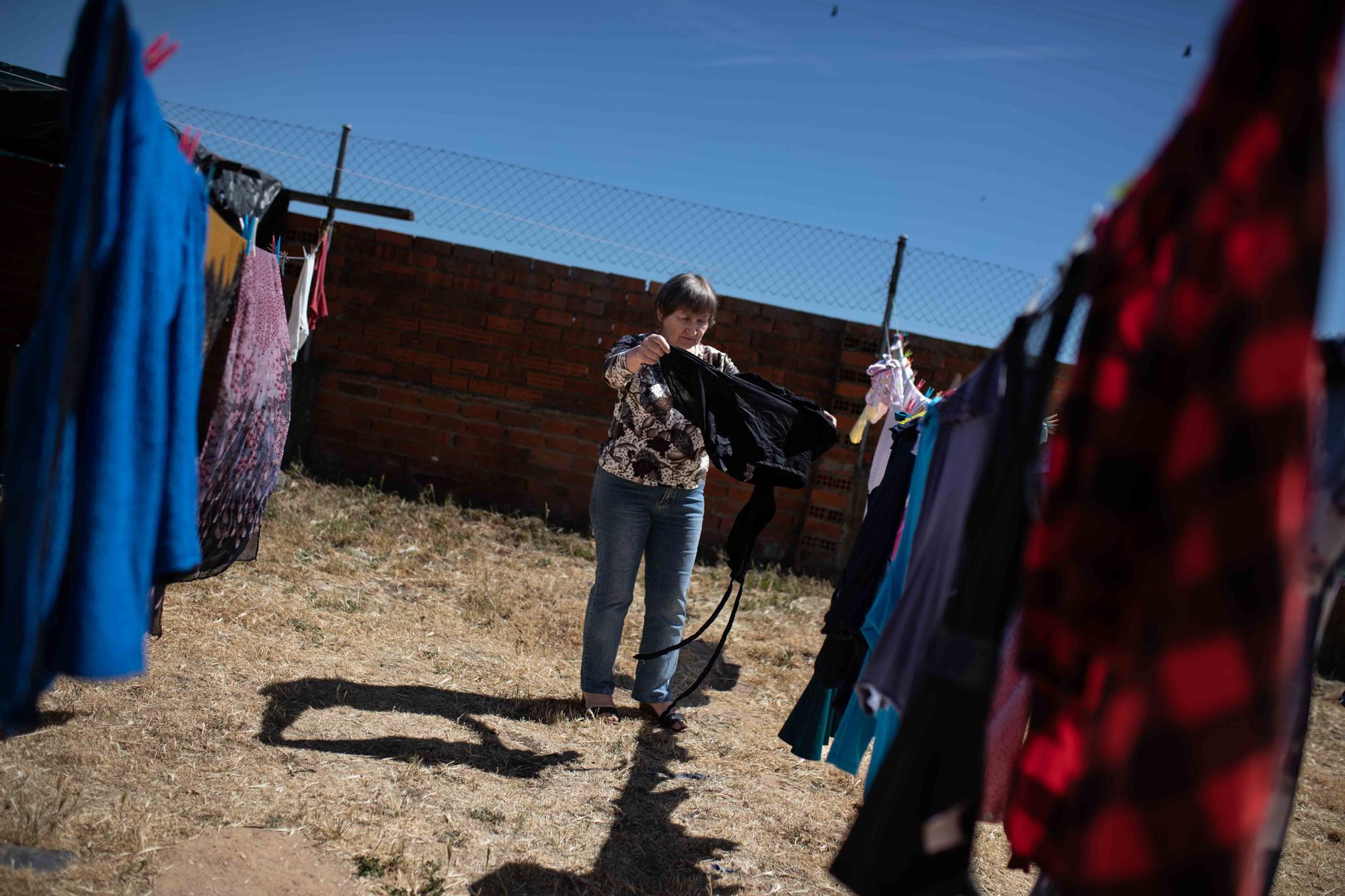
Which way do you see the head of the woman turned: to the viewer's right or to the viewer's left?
to the viewer's right

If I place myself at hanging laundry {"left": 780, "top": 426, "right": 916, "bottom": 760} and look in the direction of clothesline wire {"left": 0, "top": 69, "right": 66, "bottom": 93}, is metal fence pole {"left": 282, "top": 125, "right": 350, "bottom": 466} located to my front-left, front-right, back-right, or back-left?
front-right

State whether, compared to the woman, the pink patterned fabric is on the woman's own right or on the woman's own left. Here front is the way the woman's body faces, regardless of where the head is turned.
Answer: on the woman's own right

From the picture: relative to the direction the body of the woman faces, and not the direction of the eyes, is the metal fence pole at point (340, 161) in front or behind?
behind

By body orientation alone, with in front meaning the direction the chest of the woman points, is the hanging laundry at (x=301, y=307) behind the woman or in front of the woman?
behind

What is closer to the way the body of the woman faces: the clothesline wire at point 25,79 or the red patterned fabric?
the red patterned fabric

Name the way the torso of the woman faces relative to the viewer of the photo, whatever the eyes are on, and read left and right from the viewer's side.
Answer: facing the viewer and to the right of the viewer

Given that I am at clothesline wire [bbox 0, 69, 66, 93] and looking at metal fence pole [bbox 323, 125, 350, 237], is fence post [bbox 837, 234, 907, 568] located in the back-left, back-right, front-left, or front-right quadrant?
front-right

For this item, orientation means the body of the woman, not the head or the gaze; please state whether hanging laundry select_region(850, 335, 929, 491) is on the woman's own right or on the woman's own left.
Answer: on the woman's own left
